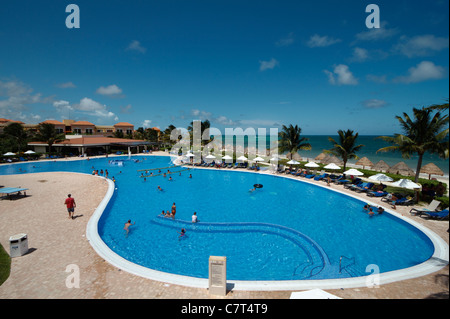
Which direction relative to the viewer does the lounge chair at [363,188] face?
to the viewer's left

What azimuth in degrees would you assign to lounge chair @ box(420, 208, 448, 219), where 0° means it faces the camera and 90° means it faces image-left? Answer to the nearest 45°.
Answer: approximately 90°

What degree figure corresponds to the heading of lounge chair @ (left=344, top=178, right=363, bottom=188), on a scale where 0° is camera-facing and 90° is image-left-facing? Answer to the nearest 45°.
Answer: approximately 90°

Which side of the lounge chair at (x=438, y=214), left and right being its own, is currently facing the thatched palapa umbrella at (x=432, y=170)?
right

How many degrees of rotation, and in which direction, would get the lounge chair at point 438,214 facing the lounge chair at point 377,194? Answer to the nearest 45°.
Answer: approximately 45° to its right

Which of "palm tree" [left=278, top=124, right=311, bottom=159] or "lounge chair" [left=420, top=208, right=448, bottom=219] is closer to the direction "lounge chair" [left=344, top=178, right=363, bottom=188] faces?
the palm tree

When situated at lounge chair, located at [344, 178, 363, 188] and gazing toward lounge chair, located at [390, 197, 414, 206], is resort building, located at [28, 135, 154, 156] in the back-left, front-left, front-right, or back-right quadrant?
back-right
